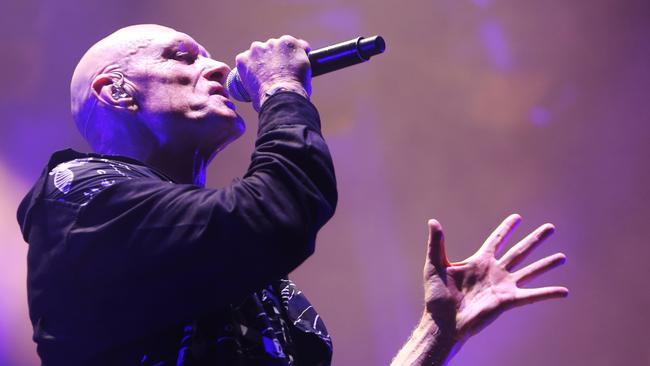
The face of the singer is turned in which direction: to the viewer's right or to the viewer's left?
to the viewer's right

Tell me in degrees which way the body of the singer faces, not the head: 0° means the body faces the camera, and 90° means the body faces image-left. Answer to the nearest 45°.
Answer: approximately 270°
